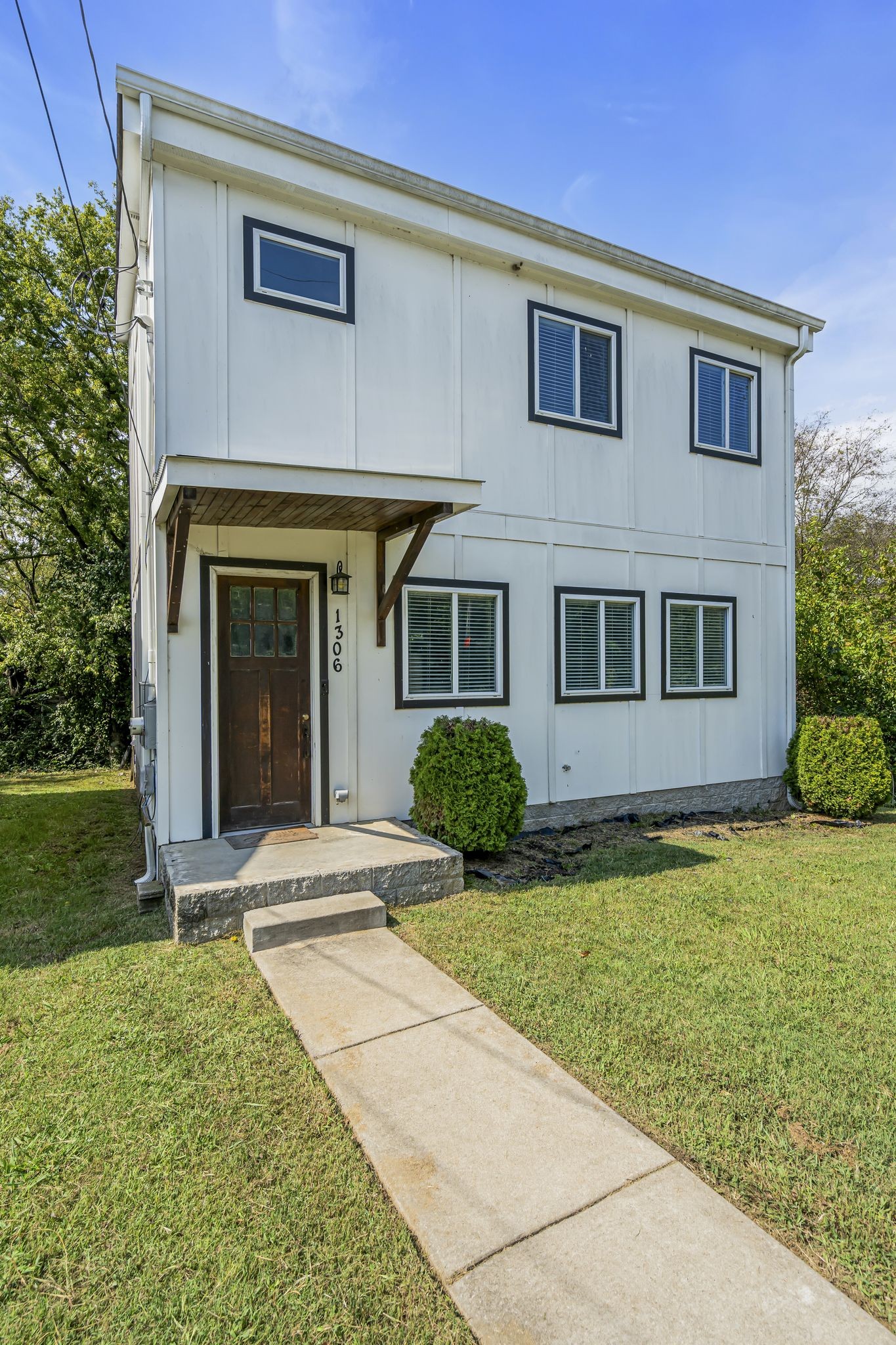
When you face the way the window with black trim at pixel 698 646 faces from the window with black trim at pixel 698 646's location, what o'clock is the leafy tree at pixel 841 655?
The leafy tree is roughly at 9 o'clock from the window with black trim.

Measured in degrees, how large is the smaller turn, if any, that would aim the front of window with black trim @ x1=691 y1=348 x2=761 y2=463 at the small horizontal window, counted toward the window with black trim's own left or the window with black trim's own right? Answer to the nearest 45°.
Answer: approximately 90° to the window with black trim's own right

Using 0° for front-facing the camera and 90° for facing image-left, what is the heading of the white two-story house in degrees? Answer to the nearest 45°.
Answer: approximately 315°

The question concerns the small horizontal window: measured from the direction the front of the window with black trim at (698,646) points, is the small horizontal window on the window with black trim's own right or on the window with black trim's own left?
on the window with black trim's own right

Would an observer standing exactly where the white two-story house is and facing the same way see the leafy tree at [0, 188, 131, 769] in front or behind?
behind

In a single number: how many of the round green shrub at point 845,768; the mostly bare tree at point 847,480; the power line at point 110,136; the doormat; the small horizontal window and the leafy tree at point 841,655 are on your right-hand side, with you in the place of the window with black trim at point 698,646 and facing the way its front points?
3

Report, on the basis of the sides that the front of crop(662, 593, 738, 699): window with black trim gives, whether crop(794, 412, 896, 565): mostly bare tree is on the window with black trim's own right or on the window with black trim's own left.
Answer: on the window with black trim's own left

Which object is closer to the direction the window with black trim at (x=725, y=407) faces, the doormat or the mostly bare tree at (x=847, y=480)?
the doormat

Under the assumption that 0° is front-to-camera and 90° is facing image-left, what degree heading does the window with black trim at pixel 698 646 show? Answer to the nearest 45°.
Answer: approximately 315°
